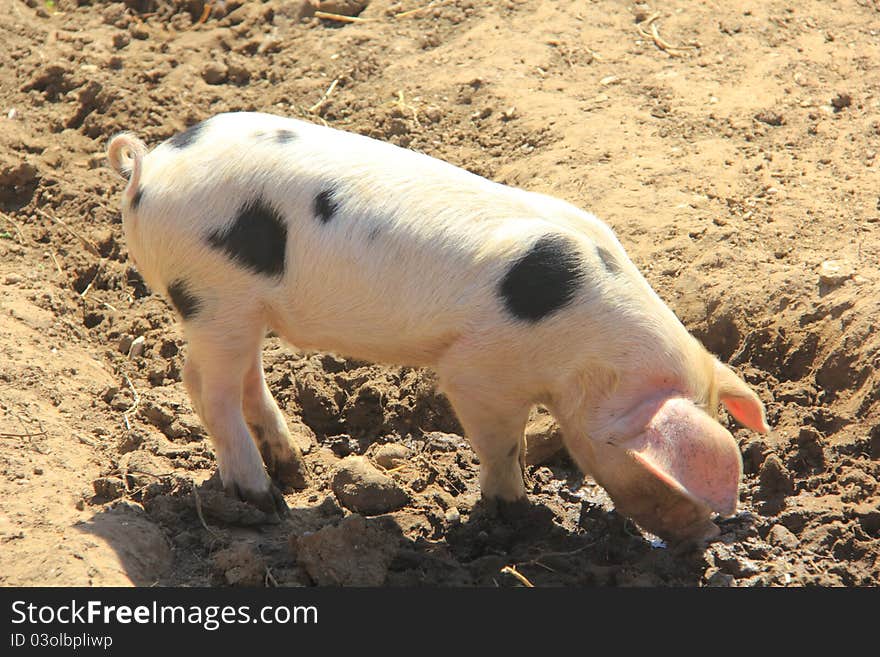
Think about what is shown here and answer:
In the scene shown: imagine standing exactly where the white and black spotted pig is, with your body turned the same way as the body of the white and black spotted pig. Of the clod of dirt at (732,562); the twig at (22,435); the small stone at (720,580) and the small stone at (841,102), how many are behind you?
1

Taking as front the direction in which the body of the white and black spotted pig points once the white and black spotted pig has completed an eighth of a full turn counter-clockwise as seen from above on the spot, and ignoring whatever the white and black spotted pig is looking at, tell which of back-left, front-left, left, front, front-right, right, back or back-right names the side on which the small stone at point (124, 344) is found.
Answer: left

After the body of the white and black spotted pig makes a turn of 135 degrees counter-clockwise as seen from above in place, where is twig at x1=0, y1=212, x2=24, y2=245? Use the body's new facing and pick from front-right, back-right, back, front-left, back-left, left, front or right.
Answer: front

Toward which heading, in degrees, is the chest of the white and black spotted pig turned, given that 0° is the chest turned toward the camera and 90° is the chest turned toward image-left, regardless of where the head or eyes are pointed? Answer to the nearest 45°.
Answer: approximately 270°

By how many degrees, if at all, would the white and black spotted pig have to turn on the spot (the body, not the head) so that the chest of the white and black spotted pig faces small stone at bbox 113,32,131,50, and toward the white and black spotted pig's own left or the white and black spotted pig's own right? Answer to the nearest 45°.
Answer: approximately 135° to the white and black spotted pig's own left

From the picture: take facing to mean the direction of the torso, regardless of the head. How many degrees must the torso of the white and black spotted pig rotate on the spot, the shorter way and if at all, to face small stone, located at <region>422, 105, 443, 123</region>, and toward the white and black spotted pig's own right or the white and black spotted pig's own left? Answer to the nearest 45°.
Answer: approximately 90° to the white and black spotted pig's own left

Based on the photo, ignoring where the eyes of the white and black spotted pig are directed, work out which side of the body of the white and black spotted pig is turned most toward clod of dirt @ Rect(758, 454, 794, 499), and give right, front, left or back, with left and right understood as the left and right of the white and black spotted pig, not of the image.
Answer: front

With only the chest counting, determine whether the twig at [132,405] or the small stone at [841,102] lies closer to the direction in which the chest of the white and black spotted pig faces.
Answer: the small stone

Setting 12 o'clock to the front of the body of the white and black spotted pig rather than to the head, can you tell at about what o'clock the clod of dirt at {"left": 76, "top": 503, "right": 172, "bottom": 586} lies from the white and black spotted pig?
The clod of dirt is roughly at 5 o'clock from the white and black spotted pig.

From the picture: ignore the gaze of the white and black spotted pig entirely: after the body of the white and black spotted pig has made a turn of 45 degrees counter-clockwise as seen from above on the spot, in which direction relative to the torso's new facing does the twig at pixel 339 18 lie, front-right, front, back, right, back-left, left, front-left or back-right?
front-left

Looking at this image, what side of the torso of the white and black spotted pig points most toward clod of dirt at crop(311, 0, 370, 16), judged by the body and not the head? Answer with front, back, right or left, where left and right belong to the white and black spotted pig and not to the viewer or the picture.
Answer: left

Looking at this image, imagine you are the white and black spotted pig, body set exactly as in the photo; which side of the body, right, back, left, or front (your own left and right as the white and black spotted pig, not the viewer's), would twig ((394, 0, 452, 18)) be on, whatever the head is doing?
left

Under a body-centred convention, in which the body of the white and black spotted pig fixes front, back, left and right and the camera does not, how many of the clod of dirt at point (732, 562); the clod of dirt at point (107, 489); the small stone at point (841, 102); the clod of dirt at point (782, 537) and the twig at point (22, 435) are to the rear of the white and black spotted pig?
2

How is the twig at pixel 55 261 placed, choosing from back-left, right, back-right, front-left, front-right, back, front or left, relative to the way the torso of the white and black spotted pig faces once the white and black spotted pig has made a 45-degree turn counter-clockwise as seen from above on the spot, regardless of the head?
left
